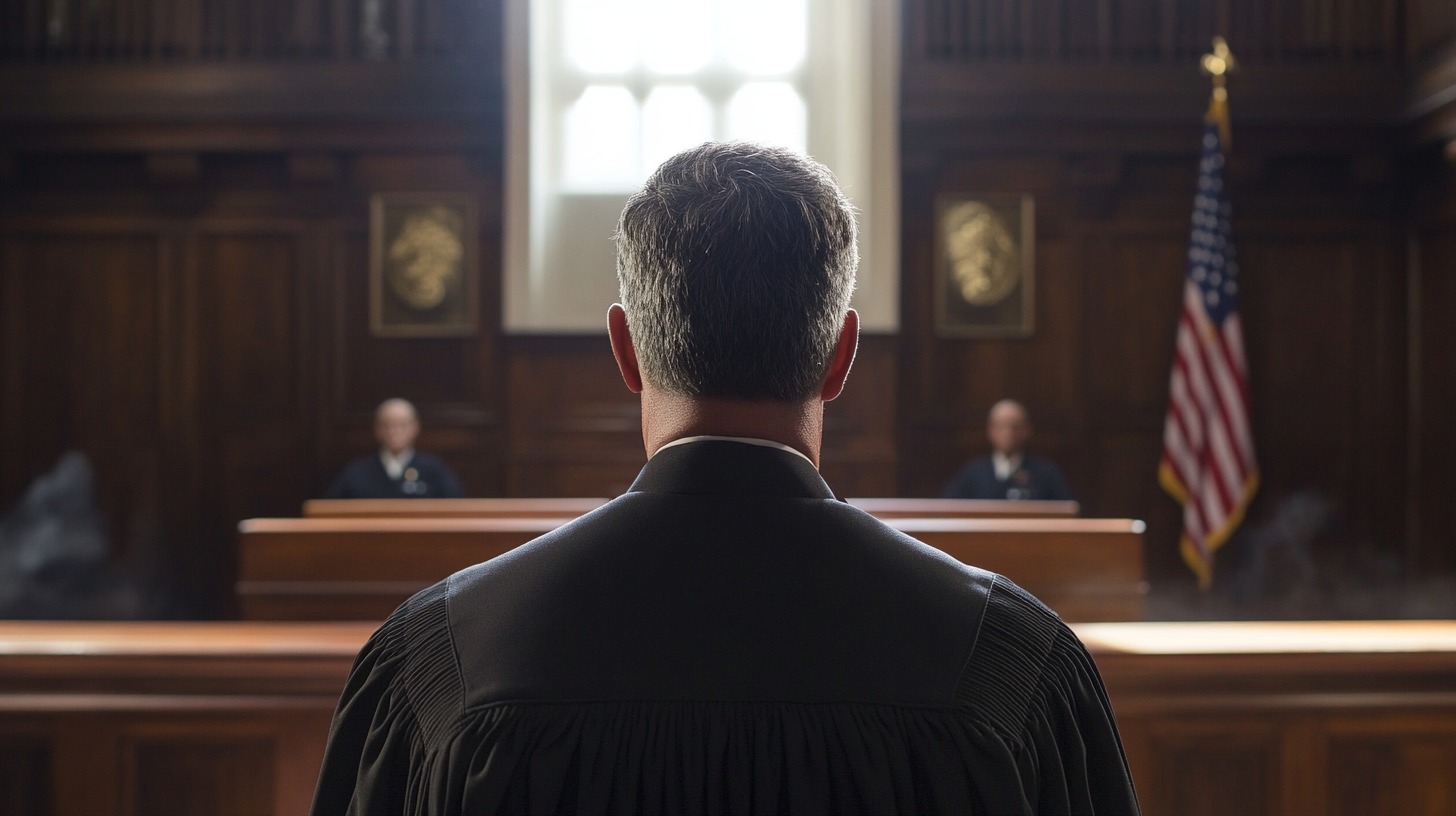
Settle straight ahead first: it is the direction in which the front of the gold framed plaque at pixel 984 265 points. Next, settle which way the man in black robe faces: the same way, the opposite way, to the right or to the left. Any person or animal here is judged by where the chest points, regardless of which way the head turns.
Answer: the opposite way

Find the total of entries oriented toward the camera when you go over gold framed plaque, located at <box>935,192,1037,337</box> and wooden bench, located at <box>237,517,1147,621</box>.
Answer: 2

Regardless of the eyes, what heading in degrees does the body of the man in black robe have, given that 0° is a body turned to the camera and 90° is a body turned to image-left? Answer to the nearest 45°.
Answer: approximately 180°

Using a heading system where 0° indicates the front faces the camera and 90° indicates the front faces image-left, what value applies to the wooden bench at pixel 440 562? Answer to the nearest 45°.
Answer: approximately 0°

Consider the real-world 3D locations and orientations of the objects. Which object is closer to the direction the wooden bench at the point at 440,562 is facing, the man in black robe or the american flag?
the man in black robe

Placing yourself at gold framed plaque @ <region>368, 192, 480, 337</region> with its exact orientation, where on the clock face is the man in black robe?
The man in black robe is roughly at 12 o'clock from the gold framed plaque.

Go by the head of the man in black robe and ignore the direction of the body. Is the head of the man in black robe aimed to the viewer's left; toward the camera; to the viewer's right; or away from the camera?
away from the camera
